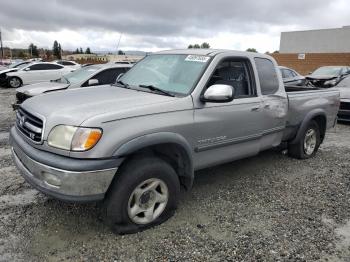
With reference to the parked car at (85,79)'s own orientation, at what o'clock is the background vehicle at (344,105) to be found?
The background vehicle is roughly at 8 o'clock from the parked car.

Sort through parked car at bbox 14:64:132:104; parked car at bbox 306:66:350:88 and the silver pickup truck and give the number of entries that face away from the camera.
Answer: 0

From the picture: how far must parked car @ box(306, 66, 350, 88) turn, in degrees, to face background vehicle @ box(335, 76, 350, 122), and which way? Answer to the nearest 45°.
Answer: approximately 45° to its left

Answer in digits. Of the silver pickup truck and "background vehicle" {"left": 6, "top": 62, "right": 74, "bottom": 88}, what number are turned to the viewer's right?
0

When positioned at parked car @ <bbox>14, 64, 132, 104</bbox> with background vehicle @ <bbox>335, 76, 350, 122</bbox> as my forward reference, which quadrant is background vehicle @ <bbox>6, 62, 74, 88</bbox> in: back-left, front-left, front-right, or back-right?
back-left

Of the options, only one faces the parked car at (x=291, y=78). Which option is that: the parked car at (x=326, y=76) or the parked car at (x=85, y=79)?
the parked car at (x=326, y=76)

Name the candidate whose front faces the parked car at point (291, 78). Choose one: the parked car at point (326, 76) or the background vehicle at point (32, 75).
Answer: the parked car at point (326, 76)

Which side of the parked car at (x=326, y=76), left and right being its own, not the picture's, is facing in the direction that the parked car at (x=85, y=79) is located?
front

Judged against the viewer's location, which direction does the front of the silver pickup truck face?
facing the viewer and to the left of the viewer

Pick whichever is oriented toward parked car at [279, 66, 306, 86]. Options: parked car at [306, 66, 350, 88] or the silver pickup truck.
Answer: parked car at [306, 66, 350, 88]

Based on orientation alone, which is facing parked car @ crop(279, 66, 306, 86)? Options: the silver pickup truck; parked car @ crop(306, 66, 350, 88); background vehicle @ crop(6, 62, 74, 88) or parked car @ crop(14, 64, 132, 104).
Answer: parked car @ crop(306, 66, 350, 88)

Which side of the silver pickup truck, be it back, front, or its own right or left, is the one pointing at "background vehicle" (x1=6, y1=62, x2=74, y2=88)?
right

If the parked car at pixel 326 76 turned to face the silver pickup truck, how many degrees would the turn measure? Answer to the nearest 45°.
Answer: approximately 45° to its left

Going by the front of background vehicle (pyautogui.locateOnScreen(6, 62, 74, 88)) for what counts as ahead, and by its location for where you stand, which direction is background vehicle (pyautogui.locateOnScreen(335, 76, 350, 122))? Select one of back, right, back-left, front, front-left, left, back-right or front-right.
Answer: left

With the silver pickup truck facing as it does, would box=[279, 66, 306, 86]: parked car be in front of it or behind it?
behind
